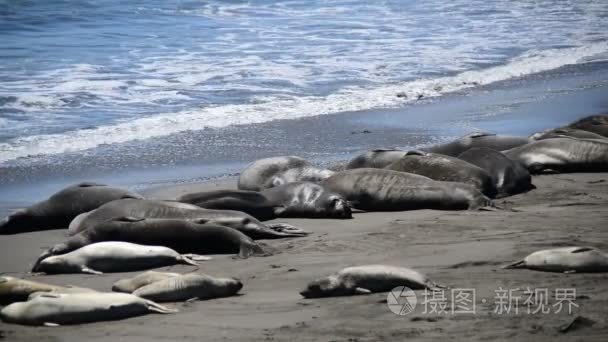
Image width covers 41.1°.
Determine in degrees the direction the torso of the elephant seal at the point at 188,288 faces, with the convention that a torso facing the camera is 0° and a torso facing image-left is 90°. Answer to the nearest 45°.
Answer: approximately 270°

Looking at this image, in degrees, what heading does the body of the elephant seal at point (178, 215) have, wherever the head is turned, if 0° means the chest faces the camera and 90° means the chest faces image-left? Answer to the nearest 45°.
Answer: approximately 90°

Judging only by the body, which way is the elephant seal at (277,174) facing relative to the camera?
to the viewer's left

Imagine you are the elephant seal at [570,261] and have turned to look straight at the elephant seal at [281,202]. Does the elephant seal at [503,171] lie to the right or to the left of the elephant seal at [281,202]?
right

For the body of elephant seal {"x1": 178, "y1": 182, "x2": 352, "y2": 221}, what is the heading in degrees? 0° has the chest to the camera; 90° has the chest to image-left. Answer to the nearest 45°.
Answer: approximately 270°

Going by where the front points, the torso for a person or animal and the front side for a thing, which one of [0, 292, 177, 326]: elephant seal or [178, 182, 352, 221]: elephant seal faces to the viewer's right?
[178, 182, 352, 221]: elephant seal

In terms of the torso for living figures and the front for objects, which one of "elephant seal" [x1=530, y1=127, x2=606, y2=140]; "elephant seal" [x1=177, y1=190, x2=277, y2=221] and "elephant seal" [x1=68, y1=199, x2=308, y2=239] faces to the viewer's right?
"elephant seal" [x1=177, y1=190, x2=277, y2=221]

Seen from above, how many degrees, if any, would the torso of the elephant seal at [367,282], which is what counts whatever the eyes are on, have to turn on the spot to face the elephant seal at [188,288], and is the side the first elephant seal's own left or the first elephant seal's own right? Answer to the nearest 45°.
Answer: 0° — it already faces it

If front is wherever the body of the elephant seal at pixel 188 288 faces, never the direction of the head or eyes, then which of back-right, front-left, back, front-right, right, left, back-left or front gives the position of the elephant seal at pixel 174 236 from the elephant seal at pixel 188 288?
left

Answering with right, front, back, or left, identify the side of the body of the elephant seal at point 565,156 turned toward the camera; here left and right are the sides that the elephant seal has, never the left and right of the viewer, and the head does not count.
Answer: left

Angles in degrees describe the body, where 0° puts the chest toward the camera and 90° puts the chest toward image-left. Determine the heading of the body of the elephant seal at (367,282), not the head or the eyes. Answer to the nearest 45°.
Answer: approximately 90°
